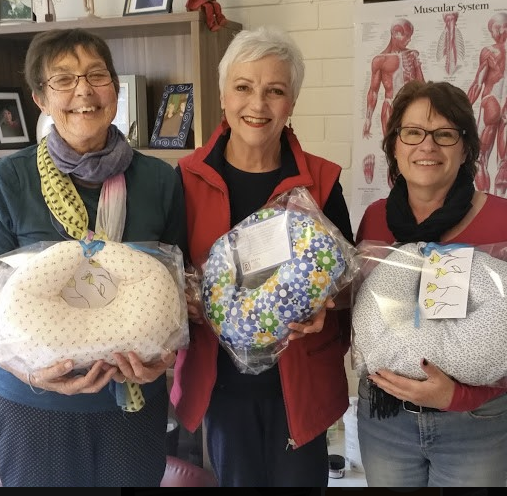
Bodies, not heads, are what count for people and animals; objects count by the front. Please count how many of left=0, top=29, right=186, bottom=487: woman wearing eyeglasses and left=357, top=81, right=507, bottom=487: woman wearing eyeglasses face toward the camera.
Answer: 2

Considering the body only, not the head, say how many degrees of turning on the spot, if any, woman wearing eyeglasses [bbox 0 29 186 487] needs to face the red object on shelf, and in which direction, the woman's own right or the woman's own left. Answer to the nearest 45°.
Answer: approximately 135° to the woman's own left

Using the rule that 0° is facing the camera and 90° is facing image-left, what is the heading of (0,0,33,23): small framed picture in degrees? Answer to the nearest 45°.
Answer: approximately 0°

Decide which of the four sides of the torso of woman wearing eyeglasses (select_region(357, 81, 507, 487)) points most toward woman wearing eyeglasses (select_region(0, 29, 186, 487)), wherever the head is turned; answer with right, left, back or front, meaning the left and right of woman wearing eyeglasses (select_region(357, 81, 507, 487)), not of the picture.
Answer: right

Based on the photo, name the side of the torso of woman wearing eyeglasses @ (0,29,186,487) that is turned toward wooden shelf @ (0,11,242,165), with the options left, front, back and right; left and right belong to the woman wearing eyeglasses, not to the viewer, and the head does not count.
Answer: back

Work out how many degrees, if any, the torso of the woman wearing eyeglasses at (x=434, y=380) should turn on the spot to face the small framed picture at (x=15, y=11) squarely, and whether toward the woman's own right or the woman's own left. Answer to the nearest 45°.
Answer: approximately 135° to the woman's own right

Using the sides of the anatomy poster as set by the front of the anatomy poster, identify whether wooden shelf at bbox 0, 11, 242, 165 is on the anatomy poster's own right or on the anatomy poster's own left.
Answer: on the anatomy poster's own right

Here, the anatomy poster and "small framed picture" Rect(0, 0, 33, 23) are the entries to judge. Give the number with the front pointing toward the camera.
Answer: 2
